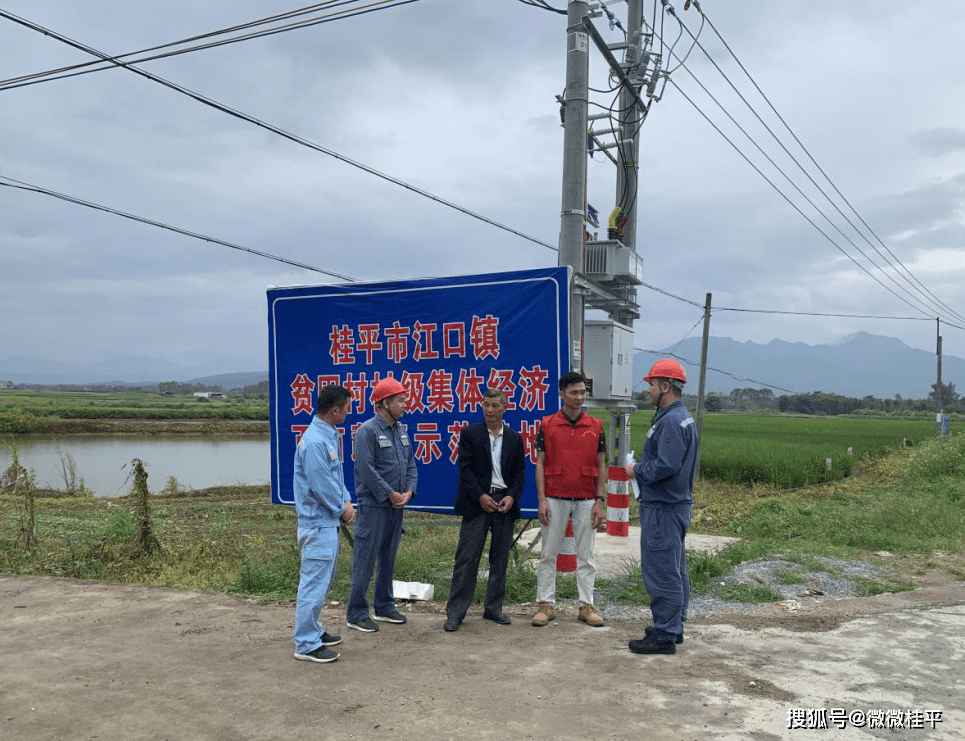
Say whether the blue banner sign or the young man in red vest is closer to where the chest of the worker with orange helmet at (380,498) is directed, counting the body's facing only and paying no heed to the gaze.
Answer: the young man in red vest

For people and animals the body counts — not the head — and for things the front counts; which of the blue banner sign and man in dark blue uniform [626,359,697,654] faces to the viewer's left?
the man in dark blue uniform

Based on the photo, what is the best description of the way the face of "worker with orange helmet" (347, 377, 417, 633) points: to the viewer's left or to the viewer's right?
to the viewer's right

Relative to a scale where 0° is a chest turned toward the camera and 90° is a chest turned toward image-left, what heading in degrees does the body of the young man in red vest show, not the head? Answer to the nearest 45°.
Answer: approximately 0°

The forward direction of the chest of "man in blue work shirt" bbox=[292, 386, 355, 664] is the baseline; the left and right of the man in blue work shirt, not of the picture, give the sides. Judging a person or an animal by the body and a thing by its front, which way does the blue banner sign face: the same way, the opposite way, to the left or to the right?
to the right

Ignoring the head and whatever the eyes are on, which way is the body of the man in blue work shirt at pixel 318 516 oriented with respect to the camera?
to the viewer's right

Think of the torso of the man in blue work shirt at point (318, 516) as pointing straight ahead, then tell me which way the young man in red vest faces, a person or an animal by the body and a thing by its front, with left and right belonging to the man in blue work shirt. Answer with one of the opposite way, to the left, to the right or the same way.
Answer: to the right

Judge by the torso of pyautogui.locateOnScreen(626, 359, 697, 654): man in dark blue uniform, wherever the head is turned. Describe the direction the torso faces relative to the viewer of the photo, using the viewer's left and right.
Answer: facing to the left of the viewer

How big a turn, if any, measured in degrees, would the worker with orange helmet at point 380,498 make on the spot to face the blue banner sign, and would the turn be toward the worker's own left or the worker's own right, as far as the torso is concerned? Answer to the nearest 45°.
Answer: approximately 135° to the worker's own left

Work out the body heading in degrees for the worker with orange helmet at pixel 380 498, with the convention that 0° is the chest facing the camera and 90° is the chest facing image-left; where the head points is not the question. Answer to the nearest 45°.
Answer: approximately 315°
